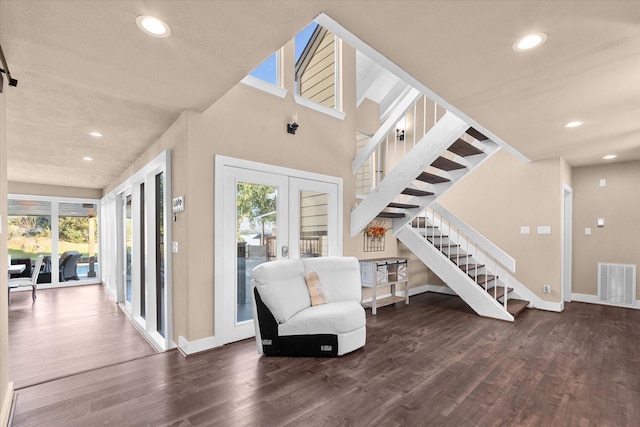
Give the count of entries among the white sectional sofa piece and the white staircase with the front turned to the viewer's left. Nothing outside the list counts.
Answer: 0

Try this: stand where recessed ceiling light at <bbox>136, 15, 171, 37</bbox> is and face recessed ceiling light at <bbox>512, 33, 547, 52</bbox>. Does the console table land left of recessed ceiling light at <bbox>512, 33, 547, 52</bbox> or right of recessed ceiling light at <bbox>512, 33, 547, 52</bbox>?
left

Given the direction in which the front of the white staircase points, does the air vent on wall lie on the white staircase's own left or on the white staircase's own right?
on the white staircase's own left

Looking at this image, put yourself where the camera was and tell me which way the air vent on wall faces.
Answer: facing the viewer and to the left of the viewer

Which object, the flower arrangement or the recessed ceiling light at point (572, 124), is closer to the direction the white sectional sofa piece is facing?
the recessed ceiling light

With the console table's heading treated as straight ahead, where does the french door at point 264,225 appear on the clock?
The french door is roughly at 3 o'clock from the console table.

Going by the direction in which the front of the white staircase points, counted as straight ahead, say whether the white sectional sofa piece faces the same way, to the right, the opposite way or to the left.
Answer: the same way

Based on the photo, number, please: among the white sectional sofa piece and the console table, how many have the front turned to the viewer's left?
0

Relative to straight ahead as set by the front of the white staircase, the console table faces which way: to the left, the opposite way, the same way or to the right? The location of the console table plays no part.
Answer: the same way

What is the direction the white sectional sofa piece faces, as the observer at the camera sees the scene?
facing the viewer and to the right of the viewer

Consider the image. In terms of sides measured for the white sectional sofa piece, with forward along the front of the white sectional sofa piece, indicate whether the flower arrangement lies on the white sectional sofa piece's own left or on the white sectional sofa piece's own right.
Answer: on the white sectional sofa piece's own left

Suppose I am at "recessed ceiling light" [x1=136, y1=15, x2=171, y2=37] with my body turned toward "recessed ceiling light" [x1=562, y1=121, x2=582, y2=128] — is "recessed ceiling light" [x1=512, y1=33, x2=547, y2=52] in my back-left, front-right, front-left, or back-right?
front-right

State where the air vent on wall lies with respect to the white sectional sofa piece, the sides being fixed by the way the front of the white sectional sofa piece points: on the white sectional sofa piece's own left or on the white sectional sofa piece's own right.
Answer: on the white sectional sofa piece's own left
